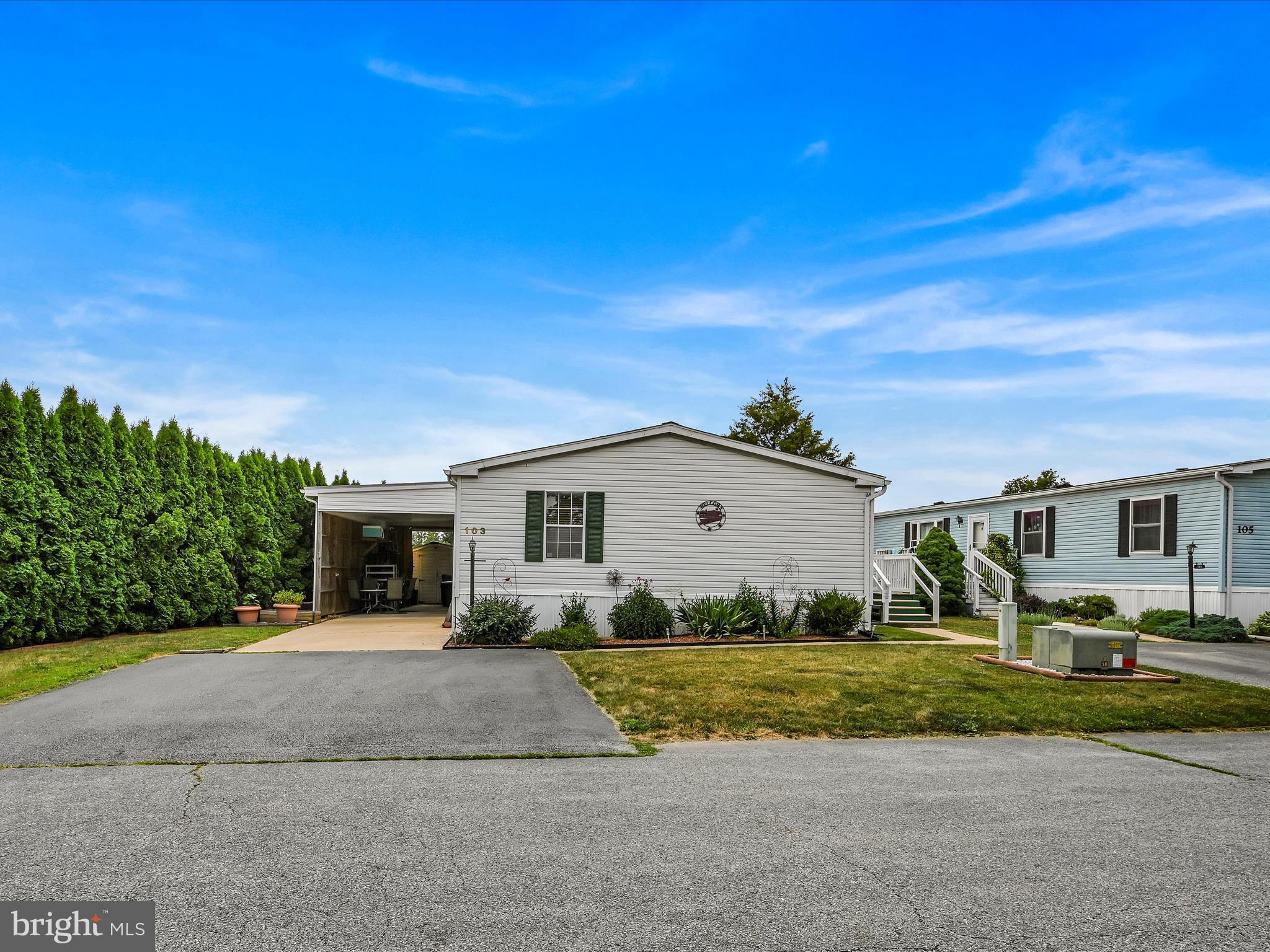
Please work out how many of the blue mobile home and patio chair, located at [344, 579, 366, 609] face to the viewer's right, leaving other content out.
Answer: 1

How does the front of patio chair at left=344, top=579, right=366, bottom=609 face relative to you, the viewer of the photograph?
facing to the right of the viewer

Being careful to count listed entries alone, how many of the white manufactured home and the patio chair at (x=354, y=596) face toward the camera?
1

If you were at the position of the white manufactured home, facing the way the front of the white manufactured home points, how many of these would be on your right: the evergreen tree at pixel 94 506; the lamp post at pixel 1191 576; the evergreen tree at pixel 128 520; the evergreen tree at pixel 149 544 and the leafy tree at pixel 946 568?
3

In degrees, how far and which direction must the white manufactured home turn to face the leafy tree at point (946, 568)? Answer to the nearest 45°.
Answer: approximately 135° to its left

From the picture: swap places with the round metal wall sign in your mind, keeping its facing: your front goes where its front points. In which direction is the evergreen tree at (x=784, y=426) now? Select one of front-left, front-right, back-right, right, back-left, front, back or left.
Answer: back

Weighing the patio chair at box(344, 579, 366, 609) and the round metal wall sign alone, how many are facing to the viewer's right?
1
